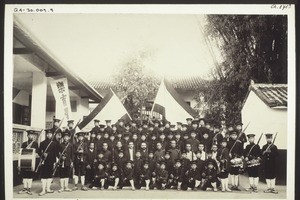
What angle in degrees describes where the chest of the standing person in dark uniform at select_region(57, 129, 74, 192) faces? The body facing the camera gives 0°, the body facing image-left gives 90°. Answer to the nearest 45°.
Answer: approximately 0°

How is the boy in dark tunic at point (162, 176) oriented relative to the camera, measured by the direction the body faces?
toward the camera

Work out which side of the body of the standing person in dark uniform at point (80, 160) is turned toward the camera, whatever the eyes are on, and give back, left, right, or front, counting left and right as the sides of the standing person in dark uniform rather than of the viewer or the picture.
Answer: front

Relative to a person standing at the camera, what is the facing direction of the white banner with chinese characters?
facing the viewer

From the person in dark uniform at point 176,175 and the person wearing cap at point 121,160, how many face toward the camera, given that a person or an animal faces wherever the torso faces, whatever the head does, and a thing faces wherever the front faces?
2

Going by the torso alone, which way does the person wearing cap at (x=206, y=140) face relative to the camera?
toward the camera
